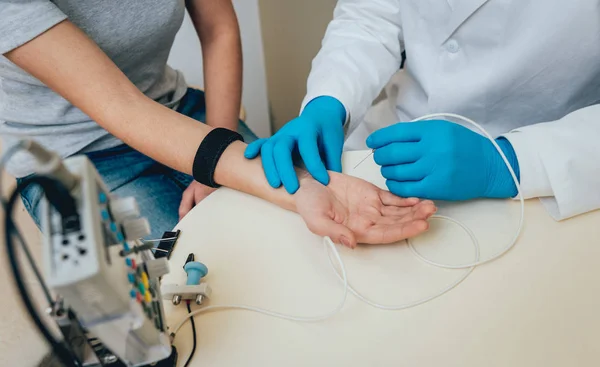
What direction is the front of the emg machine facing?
to the viewer's right
